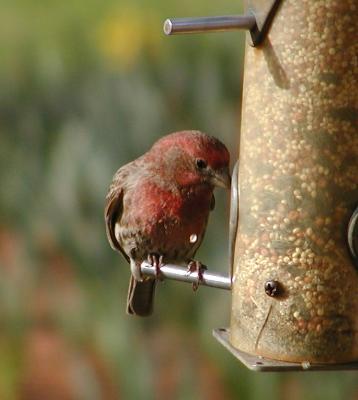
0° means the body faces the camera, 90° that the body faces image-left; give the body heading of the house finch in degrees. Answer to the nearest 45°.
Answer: approximately 315°
